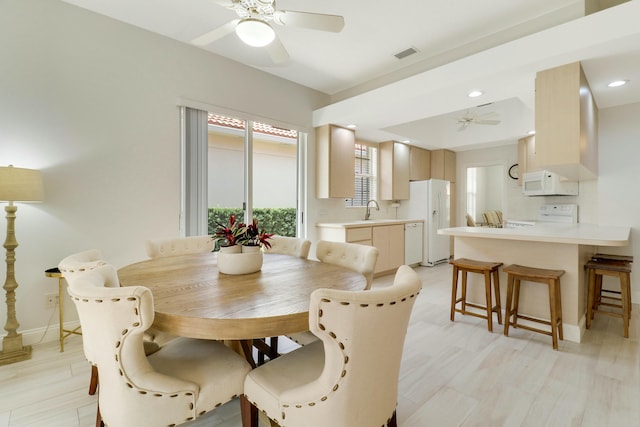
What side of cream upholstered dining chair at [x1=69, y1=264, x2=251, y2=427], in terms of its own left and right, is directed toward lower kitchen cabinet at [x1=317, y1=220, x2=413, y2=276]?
front

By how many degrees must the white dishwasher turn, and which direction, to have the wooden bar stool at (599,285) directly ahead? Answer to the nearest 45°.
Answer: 0° — it already faces it

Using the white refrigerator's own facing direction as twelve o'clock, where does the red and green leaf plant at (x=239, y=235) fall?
The red and green leaf plant is roughly at 2 o'clock from the white refrigerator.

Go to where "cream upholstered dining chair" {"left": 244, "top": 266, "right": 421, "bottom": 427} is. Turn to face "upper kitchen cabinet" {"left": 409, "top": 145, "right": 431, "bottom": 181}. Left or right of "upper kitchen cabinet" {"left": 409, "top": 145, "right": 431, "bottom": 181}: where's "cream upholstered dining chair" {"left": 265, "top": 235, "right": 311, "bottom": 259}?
left

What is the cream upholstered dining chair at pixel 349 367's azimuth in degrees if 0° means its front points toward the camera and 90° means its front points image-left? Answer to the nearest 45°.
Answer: approximately 135°

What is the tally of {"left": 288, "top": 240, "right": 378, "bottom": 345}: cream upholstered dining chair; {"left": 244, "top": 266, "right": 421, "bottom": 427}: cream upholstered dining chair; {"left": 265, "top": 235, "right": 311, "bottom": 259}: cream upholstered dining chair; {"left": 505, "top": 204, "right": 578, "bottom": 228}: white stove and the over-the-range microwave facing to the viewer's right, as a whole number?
0

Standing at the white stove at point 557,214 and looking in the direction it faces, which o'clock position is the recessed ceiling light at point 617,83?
The recessed ceiling light is roughly at 10 o'clock from the white stove.

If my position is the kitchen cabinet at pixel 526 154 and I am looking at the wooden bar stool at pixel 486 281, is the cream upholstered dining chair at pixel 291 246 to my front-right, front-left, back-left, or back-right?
front-right

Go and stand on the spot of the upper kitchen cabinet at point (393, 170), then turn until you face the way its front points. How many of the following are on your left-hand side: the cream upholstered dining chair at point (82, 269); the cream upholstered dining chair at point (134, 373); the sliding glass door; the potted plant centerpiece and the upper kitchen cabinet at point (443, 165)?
1

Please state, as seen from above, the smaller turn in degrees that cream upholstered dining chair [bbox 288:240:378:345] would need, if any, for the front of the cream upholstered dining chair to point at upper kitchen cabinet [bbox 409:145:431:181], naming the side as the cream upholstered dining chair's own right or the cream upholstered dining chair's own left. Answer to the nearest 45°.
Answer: approximately 135° to the cream upholstered dining chair's own right

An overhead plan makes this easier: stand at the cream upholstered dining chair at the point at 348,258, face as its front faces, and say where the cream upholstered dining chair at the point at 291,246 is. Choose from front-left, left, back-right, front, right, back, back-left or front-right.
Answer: right

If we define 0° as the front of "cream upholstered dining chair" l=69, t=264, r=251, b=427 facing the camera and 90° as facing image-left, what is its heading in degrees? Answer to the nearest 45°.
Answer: approximately 225°

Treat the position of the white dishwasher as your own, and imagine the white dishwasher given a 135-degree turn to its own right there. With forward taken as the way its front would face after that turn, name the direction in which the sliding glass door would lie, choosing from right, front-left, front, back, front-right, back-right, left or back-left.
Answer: front-left

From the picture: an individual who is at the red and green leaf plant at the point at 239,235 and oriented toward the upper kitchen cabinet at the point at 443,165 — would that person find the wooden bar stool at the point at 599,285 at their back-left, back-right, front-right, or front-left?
front-right
